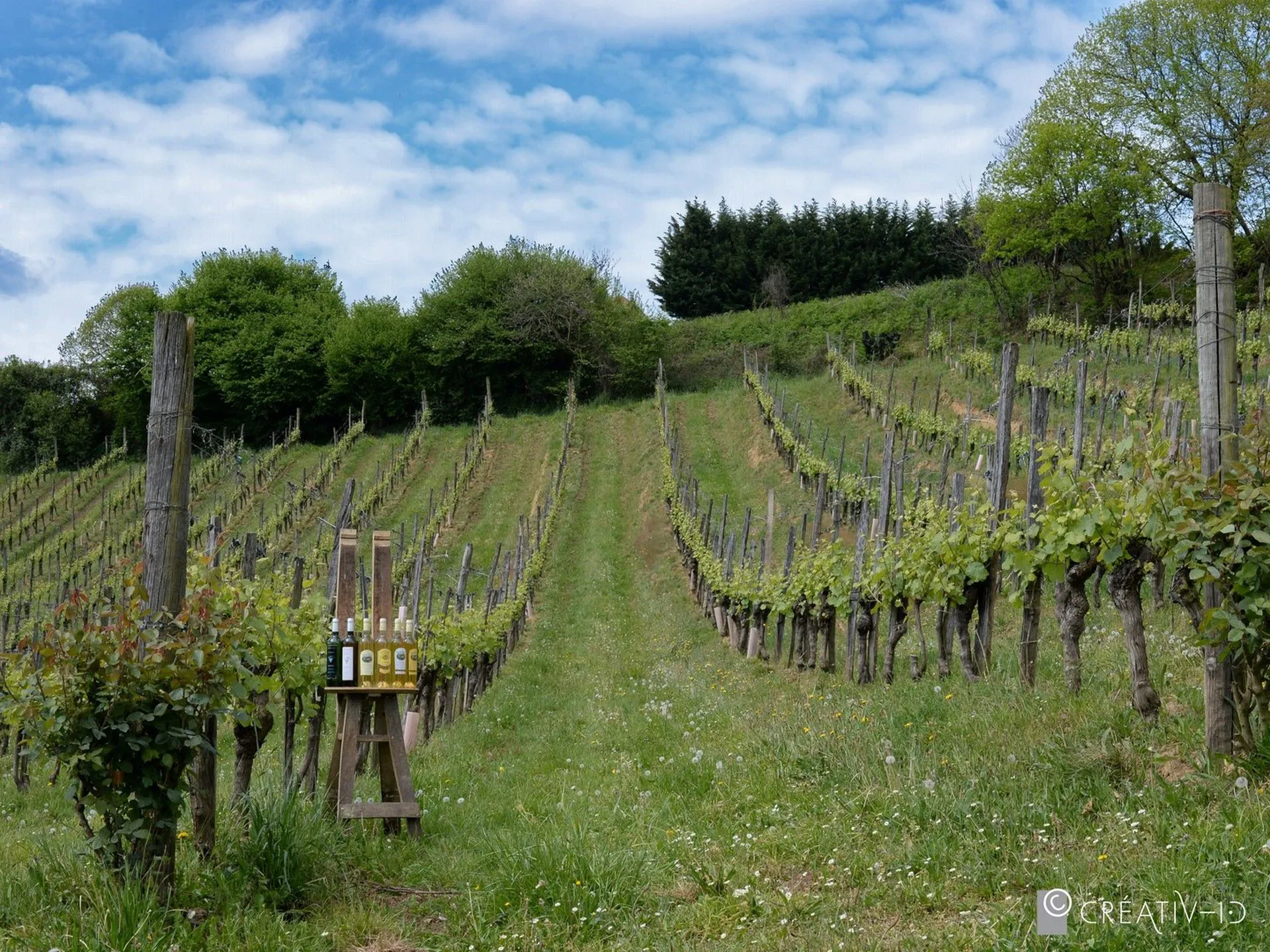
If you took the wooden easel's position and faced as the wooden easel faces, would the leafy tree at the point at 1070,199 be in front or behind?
behind

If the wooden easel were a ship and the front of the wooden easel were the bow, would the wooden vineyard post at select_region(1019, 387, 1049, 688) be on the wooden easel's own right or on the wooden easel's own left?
on the wooden easel's own left

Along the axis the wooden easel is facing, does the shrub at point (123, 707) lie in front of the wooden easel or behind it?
in front

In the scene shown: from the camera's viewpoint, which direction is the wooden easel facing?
toward the camera

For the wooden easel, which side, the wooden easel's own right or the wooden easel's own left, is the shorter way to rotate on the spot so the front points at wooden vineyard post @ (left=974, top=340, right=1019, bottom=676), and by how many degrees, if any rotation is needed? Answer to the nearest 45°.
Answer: approximately 90° to the wooden easel's own left

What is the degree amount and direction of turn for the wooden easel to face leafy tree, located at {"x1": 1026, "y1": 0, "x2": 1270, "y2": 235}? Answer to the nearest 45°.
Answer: approximately 135° to its left

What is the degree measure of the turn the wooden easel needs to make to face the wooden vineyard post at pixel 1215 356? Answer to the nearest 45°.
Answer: approximately 45° to its left
